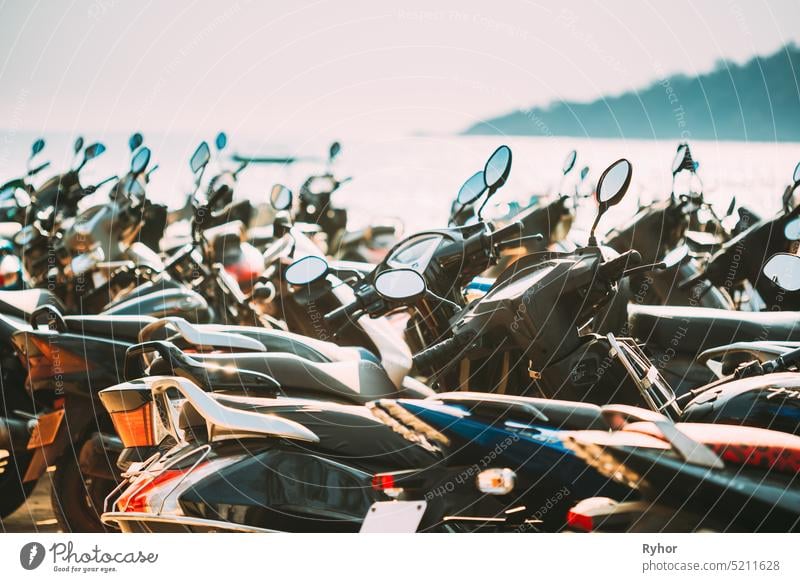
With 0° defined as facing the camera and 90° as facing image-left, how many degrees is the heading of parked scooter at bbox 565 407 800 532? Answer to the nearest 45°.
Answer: approximately 270°
